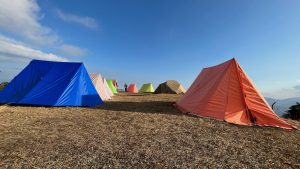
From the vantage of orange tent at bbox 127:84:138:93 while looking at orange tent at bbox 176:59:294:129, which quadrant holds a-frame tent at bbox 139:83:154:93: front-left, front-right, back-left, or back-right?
front-left

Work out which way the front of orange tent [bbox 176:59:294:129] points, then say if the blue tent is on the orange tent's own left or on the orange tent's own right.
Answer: on the orange tent's own right

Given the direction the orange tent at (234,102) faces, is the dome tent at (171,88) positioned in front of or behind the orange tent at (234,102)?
behind

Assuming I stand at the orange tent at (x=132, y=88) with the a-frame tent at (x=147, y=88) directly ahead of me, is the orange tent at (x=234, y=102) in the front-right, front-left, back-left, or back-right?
front-right

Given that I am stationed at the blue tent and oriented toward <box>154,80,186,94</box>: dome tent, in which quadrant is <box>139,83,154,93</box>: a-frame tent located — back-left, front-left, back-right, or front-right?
front-left

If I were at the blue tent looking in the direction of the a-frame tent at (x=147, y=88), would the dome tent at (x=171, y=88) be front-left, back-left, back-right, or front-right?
front-right

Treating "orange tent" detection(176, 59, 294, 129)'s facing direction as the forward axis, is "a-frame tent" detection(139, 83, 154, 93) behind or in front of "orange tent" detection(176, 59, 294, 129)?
behind
